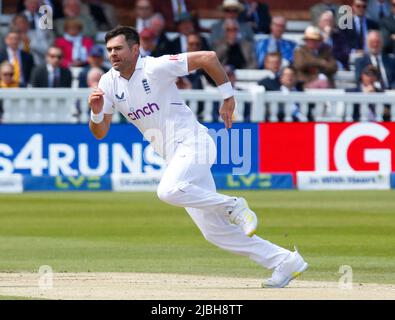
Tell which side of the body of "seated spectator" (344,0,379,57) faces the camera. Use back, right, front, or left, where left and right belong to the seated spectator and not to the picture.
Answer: front

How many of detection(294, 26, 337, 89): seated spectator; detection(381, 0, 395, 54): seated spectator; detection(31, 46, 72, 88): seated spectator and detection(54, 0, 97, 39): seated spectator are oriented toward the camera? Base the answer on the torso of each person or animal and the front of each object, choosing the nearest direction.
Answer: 4

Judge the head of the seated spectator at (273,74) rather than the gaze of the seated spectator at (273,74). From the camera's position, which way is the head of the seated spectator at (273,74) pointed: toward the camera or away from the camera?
toward the camera

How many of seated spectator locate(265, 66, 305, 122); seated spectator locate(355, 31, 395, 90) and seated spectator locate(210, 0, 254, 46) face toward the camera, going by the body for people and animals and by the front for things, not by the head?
3

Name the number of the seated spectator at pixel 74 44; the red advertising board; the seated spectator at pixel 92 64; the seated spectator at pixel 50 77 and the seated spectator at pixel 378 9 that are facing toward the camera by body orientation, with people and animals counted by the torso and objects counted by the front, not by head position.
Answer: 5

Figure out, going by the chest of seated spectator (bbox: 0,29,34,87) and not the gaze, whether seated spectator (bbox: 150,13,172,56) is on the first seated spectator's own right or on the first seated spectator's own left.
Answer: on the first seated spectator's own left

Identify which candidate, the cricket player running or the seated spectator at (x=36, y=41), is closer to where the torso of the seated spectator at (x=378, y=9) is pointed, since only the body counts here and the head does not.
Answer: the cricket player running

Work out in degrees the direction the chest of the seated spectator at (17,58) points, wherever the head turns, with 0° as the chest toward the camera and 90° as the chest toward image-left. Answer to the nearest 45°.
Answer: approximately 0°

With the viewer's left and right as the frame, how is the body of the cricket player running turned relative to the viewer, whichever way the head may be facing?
facing the viewer and to the left of the viewer

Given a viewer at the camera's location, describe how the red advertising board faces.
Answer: facing the viewer

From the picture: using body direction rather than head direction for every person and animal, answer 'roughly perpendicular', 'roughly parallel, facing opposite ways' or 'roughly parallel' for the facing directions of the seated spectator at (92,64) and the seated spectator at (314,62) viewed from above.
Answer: roughly parallel

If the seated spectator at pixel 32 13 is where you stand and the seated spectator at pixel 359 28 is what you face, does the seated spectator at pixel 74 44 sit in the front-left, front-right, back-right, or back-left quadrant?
front-right

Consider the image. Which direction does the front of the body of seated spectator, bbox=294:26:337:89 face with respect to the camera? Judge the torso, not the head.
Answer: toward the camera

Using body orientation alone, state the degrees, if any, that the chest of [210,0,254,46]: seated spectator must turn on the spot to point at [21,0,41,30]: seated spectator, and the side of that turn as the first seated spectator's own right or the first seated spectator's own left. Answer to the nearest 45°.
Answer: approximately 90° to the first seated spectator's own right

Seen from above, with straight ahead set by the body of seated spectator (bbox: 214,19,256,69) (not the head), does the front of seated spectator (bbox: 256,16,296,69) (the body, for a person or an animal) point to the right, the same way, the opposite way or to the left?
the same way

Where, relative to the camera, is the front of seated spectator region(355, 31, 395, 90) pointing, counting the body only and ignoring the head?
toward the camera

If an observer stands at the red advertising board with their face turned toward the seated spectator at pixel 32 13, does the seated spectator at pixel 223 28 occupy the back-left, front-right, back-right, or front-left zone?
front-right
